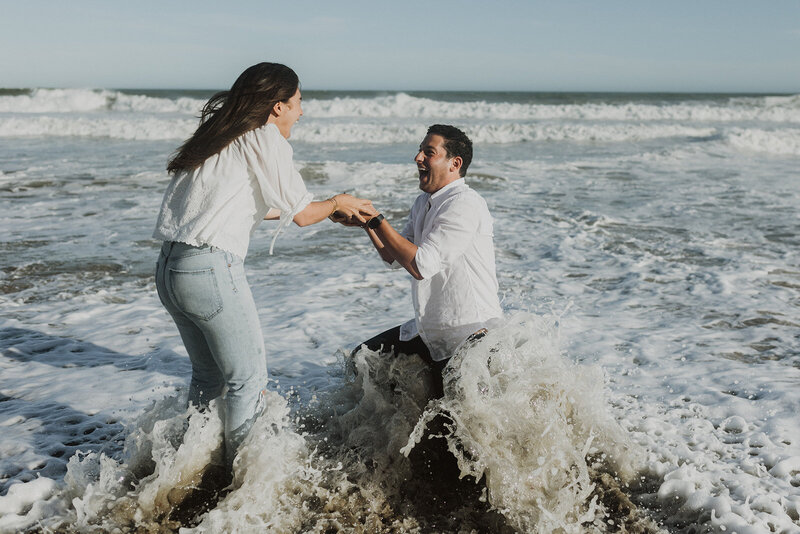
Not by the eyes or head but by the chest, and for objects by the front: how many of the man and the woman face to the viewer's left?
1

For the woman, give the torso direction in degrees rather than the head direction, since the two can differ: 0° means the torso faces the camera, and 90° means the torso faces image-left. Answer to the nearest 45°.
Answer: approximately 225°

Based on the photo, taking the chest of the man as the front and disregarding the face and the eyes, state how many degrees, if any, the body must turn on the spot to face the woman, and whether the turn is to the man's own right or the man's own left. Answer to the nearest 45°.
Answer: approximately 45° to the man's own left

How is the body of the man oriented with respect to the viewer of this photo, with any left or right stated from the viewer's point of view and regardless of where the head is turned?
facing to the left of the viewer

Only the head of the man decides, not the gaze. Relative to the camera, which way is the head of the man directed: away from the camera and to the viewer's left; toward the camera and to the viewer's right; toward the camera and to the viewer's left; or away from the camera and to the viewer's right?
toward the camera and to the viewer's left

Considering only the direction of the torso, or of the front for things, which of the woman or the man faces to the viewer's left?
the man

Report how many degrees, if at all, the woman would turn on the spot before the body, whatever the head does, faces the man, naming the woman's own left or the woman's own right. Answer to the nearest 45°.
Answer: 0° — they already face them
